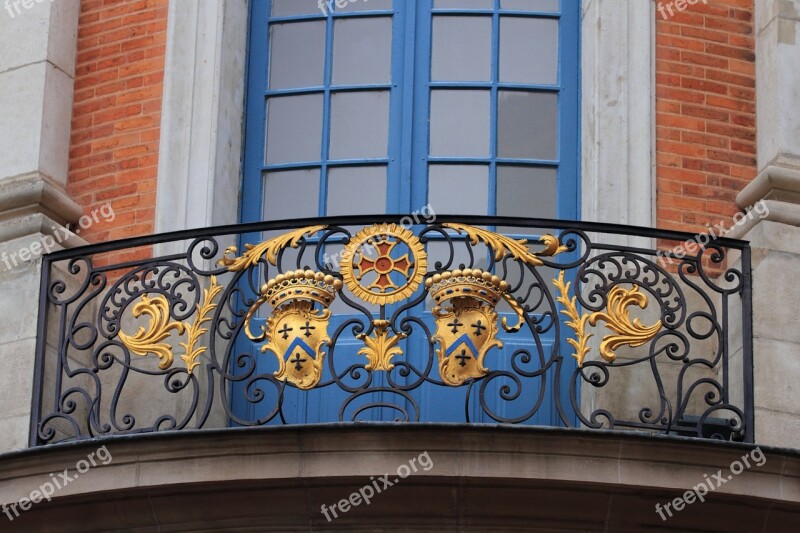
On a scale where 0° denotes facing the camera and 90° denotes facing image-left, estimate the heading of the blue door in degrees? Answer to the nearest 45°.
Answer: approximately 0°
